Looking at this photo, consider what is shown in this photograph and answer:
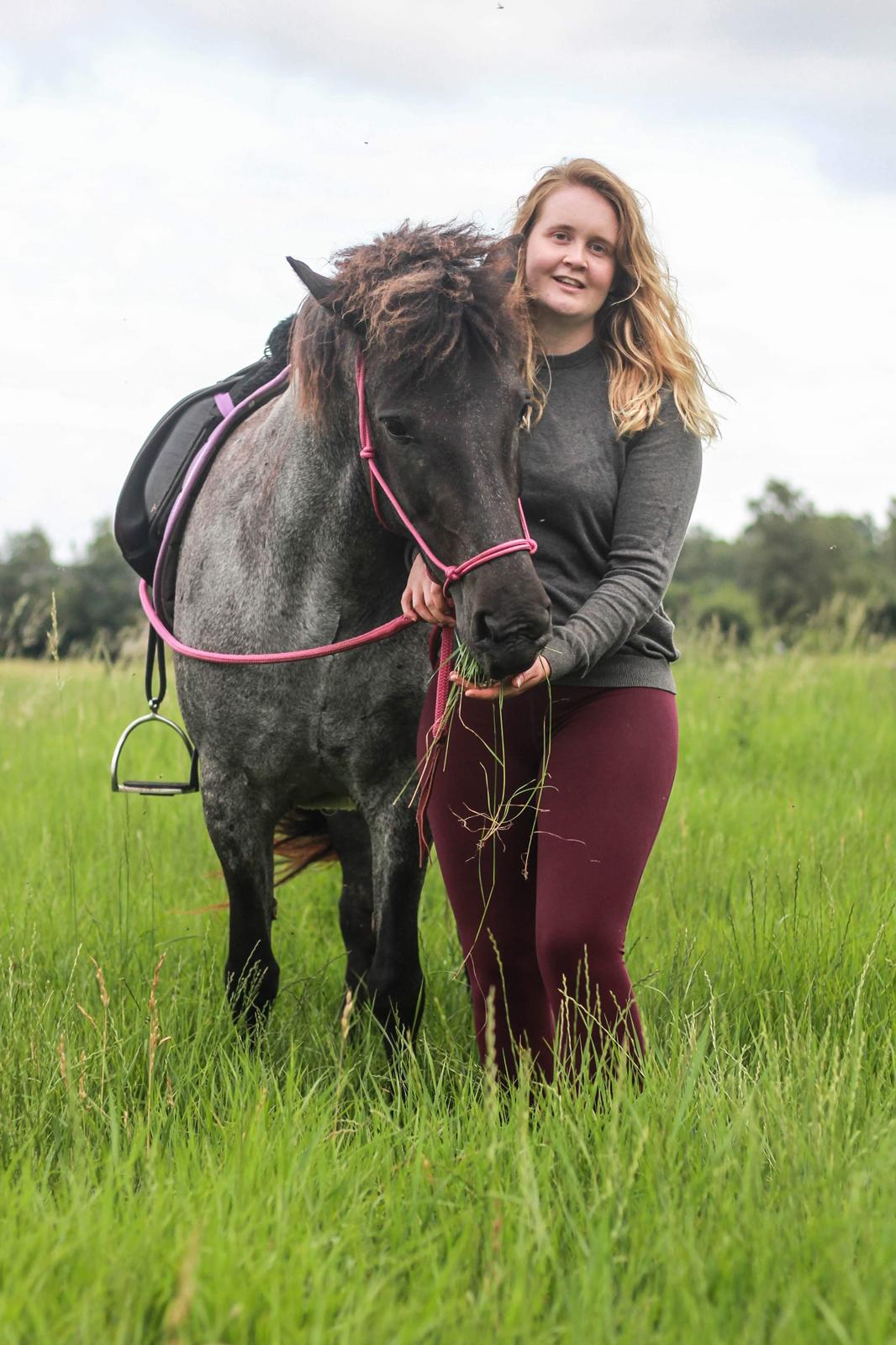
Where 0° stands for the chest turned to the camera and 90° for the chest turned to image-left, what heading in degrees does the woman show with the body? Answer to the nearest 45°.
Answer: approximately 45°

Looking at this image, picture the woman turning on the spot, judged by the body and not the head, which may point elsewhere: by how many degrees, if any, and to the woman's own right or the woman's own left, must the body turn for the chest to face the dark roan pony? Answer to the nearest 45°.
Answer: approximately 90° to the woman's own right

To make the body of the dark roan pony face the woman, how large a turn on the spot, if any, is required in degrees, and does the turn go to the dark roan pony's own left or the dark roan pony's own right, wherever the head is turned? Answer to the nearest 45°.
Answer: approximately 45° to the dark roan pony's own left

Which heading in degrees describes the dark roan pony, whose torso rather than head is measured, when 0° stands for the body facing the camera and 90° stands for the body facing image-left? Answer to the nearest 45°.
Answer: approximately 0°
